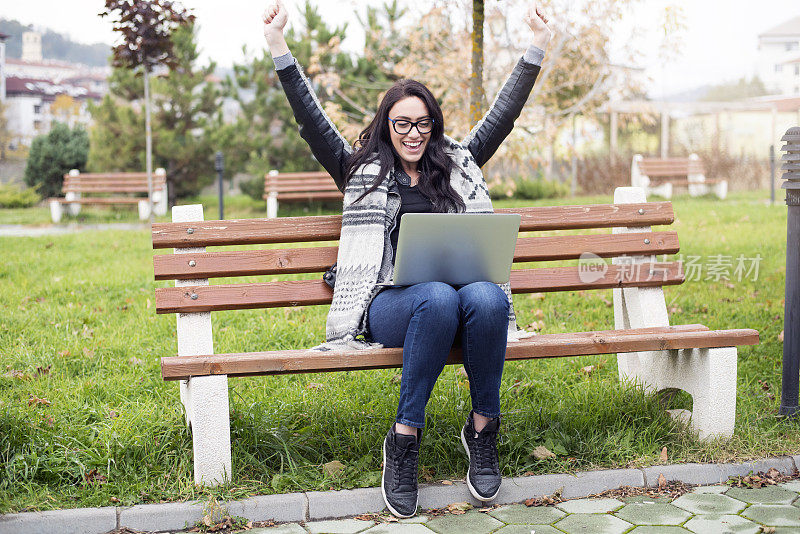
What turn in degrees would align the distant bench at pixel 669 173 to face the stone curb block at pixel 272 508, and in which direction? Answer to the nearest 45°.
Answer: approximately 45° to its right

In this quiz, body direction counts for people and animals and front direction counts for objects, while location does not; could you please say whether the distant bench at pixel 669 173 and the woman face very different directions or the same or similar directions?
same or similar directions

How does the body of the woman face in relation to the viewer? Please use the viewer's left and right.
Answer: facing the viewer

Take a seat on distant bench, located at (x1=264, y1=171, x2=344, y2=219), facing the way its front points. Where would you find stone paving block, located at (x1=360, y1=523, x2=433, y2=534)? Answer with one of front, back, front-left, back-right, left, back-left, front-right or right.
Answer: front

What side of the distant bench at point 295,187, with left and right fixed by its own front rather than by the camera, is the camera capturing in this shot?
front

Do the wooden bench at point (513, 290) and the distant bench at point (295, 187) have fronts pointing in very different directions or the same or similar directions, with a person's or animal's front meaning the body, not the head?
same or similar directions

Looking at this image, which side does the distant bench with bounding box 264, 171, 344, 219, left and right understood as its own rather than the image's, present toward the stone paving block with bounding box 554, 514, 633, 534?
front

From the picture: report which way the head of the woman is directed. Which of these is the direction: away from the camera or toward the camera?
toward the camera

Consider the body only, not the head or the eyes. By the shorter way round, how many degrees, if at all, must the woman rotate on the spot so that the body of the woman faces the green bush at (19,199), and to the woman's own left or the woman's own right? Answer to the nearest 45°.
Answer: approximately 135° to the woman's own right

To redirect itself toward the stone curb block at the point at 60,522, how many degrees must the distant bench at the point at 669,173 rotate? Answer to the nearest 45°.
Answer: approximately 45° to its right

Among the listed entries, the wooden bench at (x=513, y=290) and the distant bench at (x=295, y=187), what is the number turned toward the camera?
2

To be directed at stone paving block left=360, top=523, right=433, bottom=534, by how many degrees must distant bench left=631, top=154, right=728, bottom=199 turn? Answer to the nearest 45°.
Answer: approximately 45° to its right

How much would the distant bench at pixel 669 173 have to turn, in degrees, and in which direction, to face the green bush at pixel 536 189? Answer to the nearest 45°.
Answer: approximately 135° to its right

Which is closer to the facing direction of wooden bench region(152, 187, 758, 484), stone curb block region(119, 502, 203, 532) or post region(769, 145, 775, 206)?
the stone curb block

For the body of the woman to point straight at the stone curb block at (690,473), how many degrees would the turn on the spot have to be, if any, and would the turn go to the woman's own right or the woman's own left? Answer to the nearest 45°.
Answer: approximately 90° to the woman's own left

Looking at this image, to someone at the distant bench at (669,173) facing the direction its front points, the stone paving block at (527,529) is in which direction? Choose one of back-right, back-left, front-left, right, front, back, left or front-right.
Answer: front-right

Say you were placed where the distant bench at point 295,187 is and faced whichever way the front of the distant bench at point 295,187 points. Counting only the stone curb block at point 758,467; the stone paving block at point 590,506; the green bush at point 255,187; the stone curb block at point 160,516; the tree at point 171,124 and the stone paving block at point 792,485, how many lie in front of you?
4
